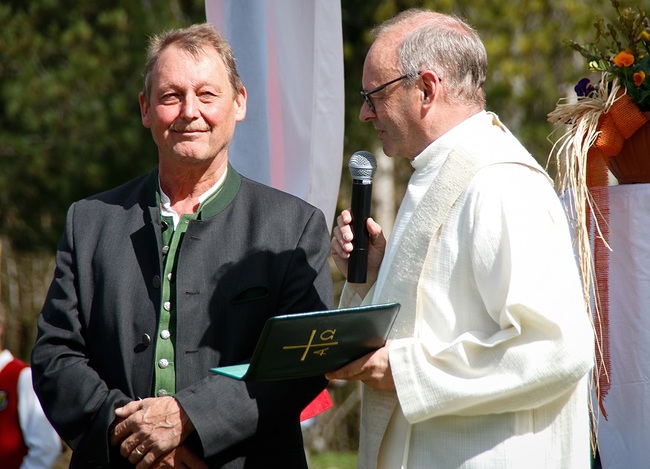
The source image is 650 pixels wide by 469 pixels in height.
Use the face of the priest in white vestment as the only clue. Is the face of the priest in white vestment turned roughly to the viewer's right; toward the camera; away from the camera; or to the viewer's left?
to the viewer's left

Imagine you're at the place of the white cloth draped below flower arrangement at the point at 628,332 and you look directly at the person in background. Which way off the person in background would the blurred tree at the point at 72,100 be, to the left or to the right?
right

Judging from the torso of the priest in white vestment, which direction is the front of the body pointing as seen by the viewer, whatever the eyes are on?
to the viewer's left
